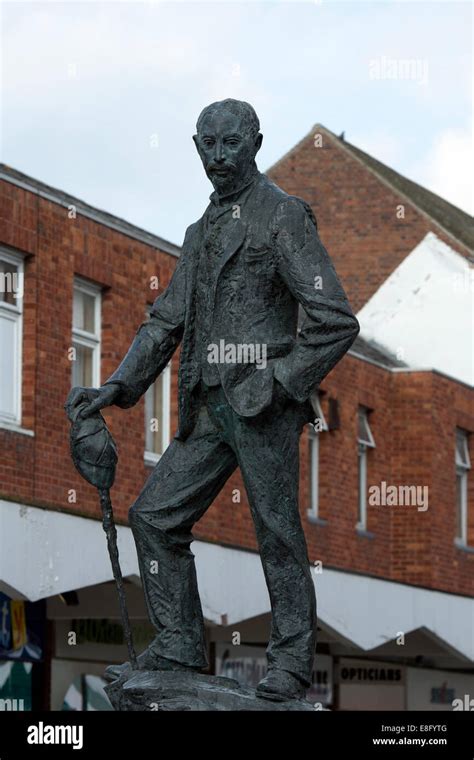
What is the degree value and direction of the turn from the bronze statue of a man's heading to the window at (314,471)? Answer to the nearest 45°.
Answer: approximately 135° to its right

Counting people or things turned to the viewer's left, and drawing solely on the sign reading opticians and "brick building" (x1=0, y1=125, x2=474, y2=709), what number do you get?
0

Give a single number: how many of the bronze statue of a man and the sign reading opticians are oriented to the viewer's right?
0

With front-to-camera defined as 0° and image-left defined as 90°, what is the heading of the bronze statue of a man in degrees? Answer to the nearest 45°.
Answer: approximately 45°

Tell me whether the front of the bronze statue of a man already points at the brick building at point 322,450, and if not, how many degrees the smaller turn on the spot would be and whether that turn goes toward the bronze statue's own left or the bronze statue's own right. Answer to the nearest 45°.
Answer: approximately 135° to the bronze statue's own right

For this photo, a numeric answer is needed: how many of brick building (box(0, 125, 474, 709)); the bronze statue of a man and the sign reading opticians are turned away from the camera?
0

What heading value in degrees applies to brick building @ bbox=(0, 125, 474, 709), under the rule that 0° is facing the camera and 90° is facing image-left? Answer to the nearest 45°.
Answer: approximately 315°

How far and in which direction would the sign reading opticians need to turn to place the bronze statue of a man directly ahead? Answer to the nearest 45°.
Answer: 0° — it already faces it

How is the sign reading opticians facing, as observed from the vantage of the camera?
facing the viewer
